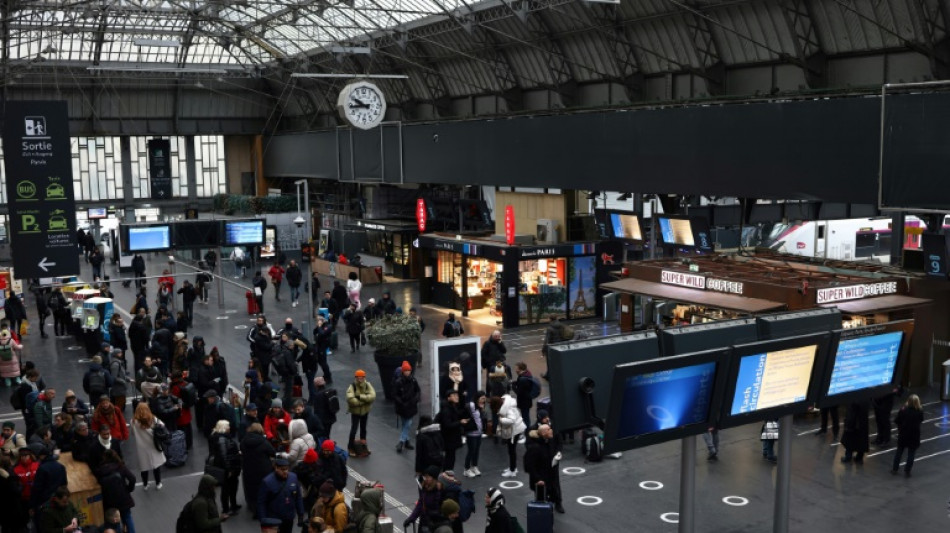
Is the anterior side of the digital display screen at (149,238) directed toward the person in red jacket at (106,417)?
yes

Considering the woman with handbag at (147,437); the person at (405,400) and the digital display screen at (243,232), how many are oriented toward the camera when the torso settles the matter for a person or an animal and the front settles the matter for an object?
2

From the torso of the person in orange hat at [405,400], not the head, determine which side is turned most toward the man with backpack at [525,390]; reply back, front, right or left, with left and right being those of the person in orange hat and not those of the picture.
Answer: left

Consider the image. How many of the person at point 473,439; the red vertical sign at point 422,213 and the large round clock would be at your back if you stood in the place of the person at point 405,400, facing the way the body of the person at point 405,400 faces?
2

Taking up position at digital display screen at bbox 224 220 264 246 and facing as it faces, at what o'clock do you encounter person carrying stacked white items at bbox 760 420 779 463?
The person carrying stacked white items is roughly at 11 o'clock from the digital display screen.

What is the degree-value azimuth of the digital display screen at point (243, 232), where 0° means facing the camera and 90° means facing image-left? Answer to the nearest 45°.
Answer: approximately 0°

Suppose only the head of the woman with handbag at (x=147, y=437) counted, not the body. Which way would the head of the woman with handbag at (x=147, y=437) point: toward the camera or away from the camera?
away from the camera

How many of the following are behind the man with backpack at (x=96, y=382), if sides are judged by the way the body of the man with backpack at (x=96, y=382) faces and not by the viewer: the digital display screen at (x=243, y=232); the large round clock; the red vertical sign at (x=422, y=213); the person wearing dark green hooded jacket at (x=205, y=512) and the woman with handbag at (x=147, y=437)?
2

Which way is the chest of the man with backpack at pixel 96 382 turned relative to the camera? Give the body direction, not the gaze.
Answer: away from the camera

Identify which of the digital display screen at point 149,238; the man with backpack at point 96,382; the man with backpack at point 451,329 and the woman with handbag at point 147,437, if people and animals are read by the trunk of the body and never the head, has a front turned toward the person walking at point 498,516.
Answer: the digital display screen

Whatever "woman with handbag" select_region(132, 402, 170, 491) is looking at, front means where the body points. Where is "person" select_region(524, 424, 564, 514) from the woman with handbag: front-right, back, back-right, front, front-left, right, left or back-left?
back-right

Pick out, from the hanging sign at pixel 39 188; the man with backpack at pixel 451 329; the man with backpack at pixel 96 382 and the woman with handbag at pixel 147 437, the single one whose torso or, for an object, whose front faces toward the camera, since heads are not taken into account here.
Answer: the hanging sign

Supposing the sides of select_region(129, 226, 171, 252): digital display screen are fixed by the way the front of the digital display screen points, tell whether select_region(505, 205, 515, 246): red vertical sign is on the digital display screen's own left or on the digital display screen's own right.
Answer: on the digital display screen's own left

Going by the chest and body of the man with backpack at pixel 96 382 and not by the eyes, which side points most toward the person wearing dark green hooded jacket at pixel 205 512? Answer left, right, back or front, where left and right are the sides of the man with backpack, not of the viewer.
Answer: back

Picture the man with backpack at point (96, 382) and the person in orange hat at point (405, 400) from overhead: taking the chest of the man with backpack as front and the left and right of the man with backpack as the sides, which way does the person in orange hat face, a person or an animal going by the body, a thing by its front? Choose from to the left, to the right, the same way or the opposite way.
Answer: the opposite way
